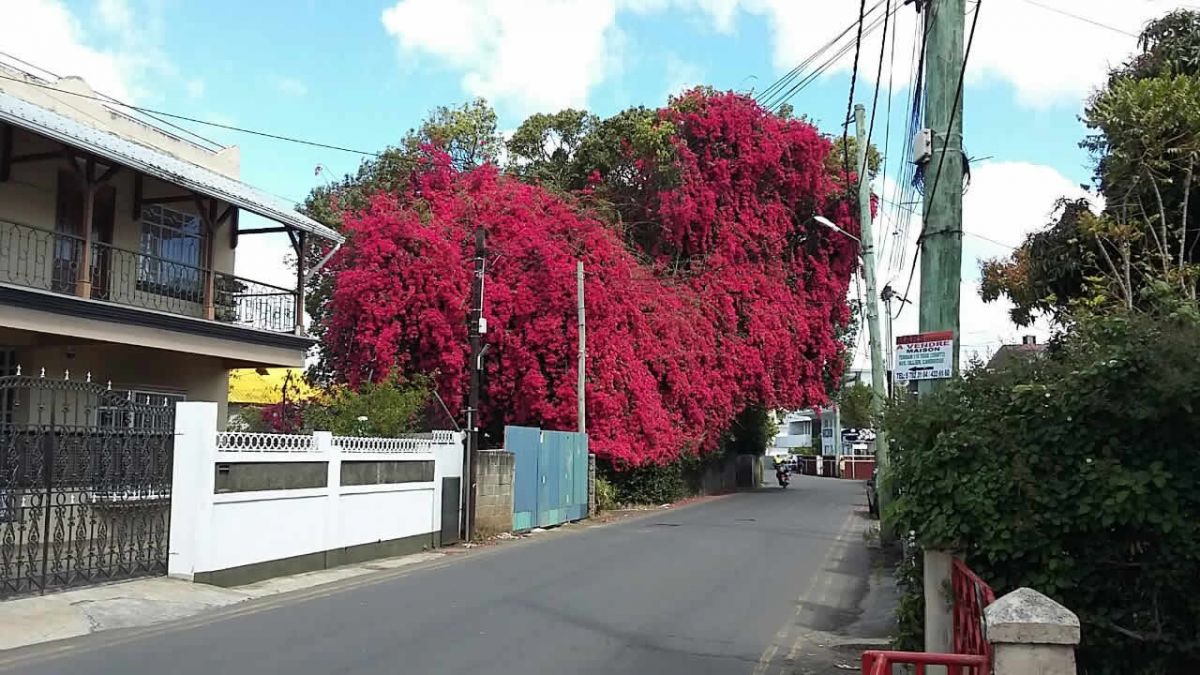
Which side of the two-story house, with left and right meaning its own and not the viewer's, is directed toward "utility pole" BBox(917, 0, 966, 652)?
front

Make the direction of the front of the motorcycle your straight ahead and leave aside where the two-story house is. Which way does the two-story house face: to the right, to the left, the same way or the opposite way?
to the left

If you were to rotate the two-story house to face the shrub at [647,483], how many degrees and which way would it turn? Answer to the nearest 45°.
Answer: approximately 90° to its left

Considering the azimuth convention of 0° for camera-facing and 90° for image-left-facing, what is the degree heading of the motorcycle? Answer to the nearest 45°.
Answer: approximately 0°

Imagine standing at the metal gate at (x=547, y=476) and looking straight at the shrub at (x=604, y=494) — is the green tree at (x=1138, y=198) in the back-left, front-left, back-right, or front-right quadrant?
back-right

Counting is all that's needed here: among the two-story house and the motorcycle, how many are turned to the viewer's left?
0

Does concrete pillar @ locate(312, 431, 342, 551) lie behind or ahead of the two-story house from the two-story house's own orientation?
ahead

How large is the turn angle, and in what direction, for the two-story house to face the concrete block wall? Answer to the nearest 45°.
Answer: approximately 45° to its left

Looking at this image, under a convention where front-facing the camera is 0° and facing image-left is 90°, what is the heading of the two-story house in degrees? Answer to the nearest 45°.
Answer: approximately 315°

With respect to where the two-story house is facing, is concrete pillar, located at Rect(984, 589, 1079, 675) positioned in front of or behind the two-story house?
in front
